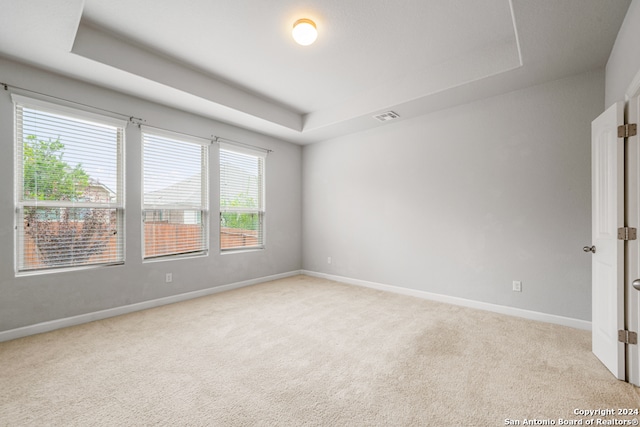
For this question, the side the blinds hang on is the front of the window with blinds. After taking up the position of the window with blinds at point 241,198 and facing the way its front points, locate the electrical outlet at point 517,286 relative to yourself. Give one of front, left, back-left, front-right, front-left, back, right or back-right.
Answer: front

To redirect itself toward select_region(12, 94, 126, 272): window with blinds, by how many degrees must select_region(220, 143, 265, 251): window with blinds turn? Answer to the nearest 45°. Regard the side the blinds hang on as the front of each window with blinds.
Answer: approximately 90° to its right

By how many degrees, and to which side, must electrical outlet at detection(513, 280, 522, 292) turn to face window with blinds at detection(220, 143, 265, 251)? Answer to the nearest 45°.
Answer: approximately 90° to its right

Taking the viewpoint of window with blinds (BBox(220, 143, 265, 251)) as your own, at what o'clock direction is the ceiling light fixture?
The ceiling light fixture is roughly at 1 o'clock from the window with blinds.

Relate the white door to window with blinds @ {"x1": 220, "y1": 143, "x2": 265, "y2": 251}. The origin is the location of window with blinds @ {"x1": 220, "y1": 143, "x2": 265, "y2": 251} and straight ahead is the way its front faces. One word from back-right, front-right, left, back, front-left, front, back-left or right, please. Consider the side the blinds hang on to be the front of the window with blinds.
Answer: front

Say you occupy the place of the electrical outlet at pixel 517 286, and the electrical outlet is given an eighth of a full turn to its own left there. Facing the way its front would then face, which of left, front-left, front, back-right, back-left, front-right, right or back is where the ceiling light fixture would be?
right

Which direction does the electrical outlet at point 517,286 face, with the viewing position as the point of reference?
facing the viewer

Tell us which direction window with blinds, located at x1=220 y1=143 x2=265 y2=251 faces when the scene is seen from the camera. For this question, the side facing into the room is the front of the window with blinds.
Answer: facing the viewer and to the right of the viewer

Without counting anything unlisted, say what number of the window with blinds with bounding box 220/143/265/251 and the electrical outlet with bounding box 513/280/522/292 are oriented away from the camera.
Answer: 0

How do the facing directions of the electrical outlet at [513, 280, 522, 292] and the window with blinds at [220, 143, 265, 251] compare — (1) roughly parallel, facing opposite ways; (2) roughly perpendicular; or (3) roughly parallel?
roughly perpendicular

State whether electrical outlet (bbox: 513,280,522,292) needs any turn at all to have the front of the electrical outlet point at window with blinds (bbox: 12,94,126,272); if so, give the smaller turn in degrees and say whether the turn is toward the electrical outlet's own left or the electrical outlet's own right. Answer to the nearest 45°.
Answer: approximately 45° to the electrical outlet's own right

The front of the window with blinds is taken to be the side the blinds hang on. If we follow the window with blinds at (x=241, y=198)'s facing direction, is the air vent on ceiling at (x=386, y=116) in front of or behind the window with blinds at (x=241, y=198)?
in front
